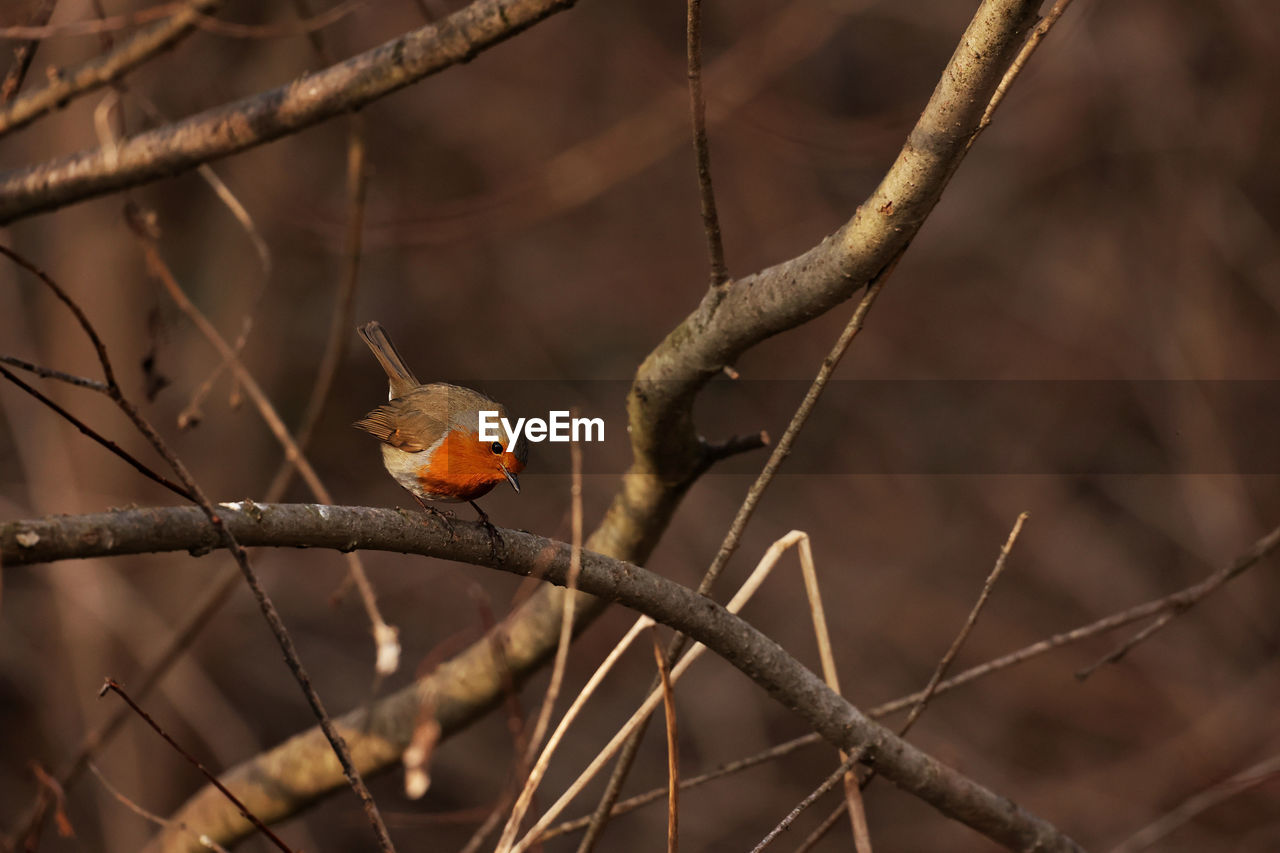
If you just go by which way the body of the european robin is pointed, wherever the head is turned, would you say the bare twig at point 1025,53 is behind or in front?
in front

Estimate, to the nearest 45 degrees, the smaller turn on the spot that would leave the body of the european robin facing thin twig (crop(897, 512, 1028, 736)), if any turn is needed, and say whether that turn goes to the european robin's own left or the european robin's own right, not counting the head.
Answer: approximately 45° to the european robin's own left

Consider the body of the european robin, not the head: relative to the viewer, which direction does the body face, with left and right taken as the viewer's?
facing the viewer and to the right of the viewer

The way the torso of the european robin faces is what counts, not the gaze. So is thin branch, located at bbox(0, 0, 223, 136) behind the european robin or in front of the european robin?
behind
